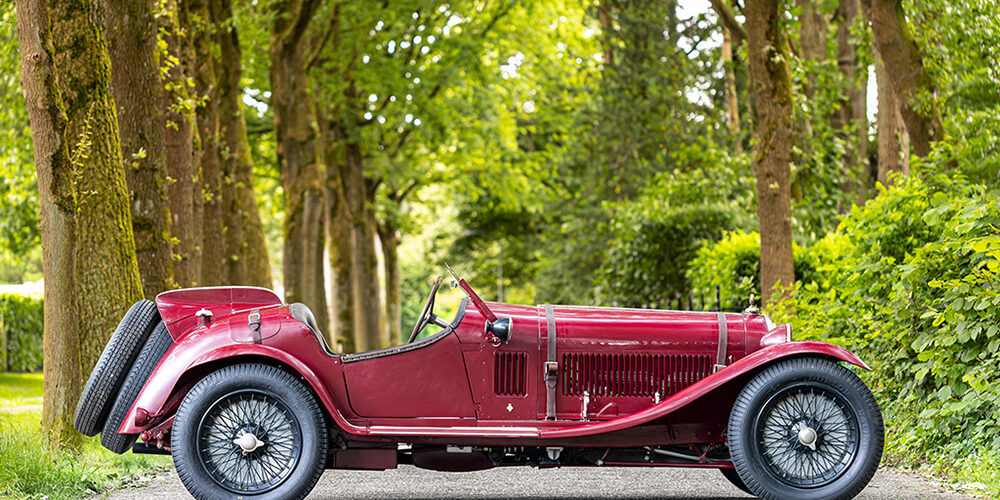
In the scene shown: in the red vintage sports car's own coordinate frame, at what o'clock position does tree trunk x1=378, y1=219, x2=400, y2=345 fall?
The tree trunk is roughly at 9 o'clock from the red vintage sports car.

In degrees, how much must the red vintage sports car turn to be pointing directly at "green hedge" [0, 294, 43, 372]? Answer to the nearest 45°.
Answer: approximately 135° to its left

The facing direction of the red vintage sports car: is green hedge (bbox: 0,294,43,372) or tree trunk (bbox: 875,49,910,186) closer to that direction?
the tree trunk

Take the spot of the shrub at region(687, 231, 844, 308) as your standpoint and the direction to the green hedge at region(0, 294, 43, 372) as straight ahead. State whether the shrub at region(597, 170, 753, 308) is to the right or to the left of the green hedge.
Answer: right

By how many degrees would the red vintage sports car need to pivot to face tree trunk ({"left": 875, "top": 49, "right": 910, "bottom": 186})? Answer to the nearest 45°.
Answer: approximately 45° to its left

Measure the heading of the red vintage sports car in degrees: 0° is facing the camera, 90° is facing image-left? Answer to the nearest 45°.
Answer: approximately 270°

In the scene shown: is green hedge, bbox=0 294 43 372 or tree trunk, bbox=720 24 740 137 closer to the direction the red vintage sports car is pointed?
the tree trunk

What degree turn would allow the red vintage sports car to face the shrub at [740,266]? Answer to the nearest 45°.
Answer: approximately 45° to its left

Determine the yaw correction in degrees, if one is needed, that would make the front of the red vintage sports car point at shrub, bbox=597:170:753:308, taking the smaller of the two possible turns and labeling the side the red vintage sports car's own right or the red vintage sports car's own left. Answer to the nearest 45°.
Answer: approximately 90° to the red vintage sports car's own left
